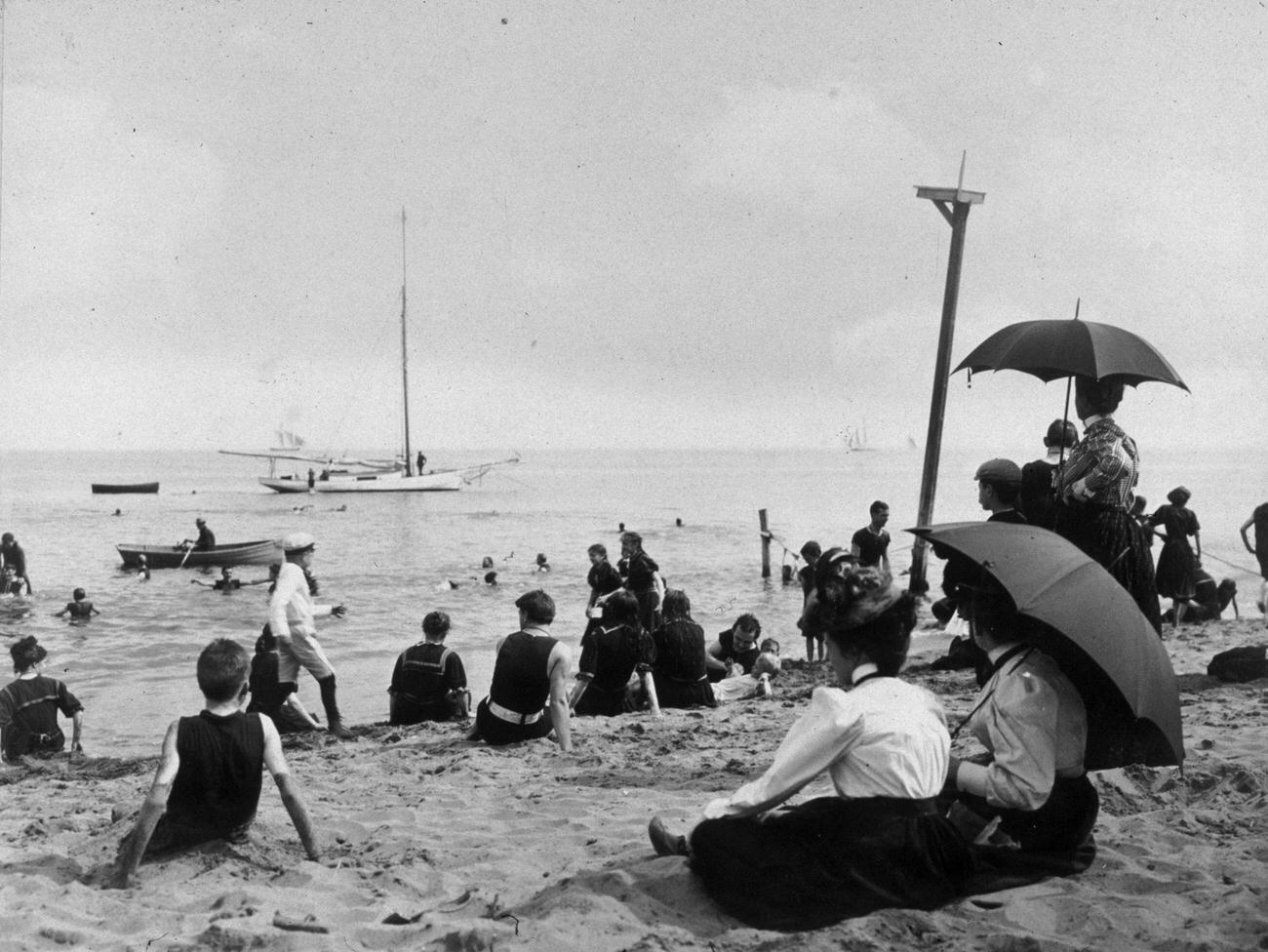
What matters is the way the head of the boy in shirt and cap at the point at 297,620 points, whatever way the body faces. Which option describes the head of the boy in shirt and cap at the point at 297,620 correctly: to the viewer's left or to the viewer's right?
to the viewer's right

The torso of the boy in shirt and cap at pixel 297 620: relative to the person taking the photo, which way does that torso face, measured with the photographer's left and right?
facing to the right of the viewer

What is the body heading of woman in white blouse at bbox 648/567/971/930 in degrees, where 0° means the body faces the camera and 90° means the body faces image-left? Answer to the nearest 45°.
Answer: approximately 135°

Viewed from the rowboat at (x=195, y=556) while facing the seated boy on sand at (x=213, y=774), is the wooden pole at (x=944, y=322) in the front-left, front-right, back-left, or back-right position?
front-left

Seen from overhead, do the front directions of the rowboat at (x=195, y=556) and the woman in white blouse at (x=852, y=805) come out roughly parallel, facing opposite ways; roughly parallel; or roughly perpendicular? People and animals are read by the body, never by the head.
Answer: roughly perpendicular

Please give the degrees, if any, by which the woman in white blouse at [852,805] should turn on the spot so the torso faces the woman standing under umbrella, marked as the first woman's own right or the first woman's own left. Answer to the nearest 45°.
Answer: approximately 90° to the first woman's own right

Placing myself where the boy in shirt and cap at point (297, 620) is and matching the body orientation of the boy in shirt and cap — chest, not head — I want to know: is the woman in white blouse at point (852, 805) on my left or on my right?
on my right
